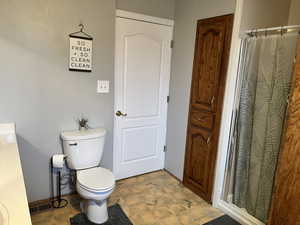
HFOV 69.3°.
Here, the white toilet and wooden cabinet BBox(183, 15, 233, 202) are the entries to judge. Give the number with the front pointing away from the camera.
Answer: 0

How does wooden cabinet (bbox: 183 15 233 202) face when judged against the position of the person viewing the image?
facing the viewer and to the left of the viewer

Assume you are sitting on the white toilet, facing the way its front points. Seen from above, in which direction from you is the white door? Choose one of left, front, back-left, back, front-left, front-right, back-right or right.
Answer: left

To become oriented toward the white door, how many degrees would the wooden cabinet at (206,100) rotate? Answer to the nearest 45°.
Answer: approximately 45° to its right

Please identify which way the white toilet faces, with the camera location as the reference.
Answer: facing the viewer and to the right of the viewer

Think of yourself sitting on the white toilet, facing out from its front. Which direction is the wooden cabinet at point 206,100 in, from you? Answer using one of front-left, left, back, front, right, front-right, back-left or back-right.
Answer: front-left
